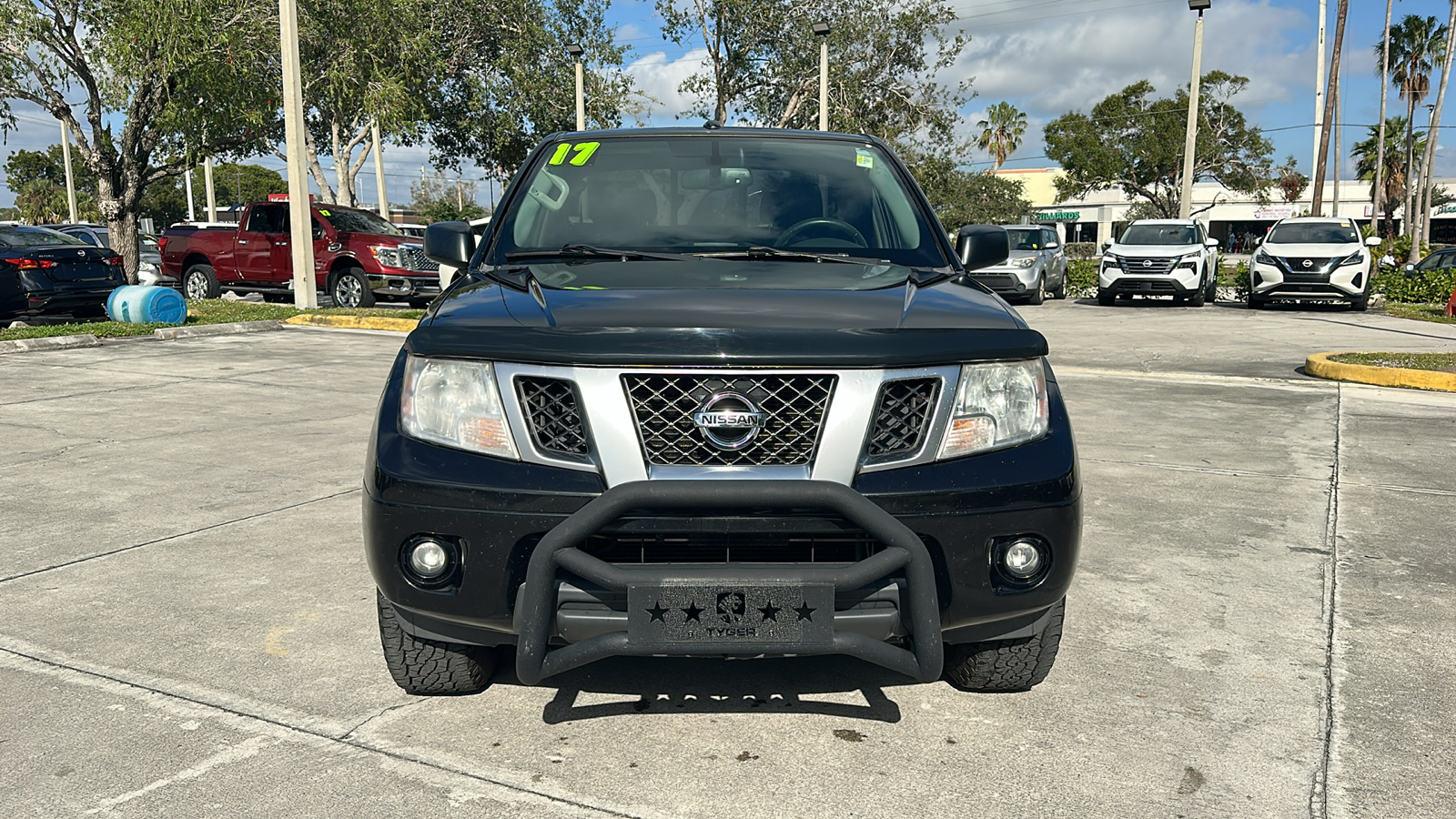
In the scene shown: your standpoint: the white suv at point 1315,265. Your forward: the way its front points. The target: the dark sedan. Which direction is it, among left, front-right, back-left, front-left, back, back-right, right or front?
front-right

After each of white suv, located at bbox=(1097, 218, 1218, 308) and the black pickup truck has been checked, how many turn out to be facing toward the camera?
2

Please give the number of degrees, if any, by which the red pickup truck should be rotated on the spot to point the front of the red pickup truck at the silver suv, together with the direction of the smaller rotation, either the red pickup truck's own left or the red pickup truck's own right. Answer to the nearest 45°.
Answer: approximately 45° to the red pickup truck's own left

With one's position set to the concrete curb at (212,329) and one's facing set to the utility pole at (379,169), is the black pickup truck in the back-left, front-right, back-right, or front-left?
back-right

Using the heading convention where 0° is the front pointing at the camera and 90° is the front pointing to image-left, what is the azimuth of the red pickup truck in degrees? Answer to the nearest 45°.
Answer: approximately 315°

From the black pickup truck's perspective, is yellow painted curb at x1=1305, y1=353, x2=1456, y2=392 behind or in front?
behind

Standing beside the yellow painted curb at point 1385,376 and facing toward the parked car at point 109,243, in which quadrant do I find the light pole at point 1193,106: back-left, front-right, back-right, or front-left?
front-right

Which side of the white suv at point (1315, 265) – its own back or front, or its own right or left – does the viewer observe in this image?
front

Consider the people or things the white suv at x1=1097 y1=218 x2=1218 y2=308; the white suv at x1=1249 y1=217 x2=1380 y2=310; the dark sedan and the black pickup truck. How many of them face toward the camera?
3

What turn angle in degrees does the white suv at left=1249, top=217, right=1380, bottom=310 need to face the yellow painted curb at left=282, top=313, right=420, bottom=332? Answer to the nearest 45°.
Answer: approximately 45° to its right

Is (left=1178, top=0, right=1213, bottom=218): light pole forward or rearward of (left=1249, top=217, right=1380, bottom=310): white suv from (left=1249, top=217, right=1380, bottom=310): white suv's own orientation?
rearward

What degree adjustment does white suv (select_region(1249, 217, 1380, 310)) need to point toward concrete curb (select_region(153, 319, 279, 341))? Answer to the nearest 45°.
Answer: approximately 45° to its right

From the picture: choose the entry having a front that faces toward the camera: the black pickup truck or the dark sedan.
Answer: the black pickup truck

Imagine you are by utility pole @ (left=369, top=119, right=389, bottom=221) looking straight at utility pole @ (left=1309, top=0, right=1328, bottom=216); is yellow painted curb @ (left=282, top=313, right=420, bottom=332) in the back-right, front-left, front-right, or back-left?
front-right

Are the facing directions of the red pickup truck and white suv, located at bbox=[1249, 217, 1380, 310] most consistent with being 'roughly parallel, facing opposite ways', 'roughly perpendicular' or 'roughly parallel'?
roughly perpendicular

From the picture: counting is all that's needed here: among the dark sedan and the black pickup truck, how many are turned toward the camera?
1

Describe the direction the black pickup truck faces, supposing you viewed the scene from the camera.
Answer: facing the viewer

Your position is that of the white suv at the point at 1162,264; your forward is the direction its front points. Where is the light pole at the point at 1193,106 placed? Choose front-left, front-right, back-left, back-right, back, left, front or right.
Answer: back

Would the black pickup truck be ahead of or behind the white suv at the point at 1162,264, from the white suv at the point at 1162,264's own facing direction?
ahead
